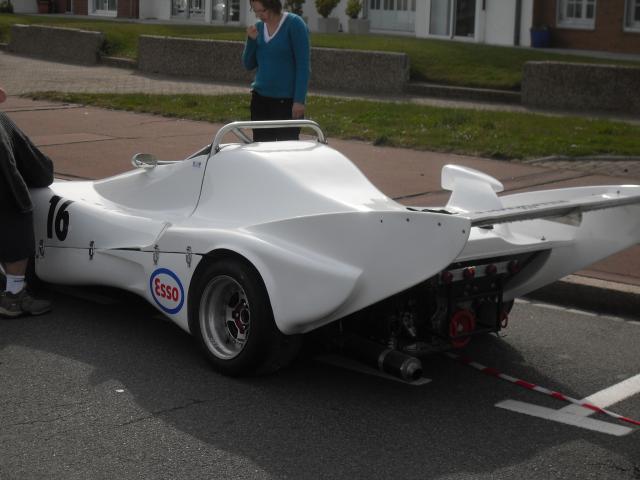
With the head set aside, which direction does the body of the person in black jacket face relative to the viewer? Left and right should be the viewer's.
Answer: facing to the right of the viewer

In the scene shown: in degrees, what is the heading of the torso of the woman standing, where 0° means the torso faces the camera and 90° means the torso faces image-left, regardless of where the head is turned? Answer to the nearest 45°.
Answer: approximately 45°

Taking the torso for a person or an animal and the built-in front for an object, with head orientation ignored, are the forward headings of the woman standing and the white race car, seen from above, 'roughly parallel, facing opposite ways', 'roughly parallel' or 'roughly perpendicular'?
roughly perpendicular

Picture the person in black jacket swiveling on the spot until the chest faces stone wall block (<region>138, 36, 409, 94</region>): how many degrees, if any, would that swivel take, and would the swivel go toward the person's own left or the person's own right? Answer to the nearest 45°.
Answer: approximately 90° to the person's own left

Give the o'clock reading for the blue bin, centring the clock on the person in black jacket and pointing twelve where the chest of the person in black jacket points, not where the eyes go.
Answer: The blue bin is roughly at 10 o'clock from the person in black jacket.

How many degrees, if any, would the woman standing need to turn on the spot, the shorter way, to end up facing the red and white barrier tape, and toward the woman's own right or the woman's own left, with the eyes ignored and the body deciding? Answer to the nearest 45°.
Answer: approximately 45° to the woman's own left

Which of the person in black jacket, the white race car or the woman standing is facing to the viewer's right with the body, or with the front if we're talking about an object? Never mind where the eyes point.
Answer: the person in black jacket

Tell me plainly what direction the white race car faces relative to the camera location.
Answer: facing away from the viewer and to the left of the viewer
